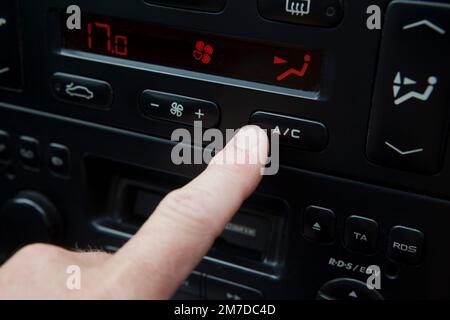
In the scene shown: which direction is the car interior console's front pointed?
toward the camera
